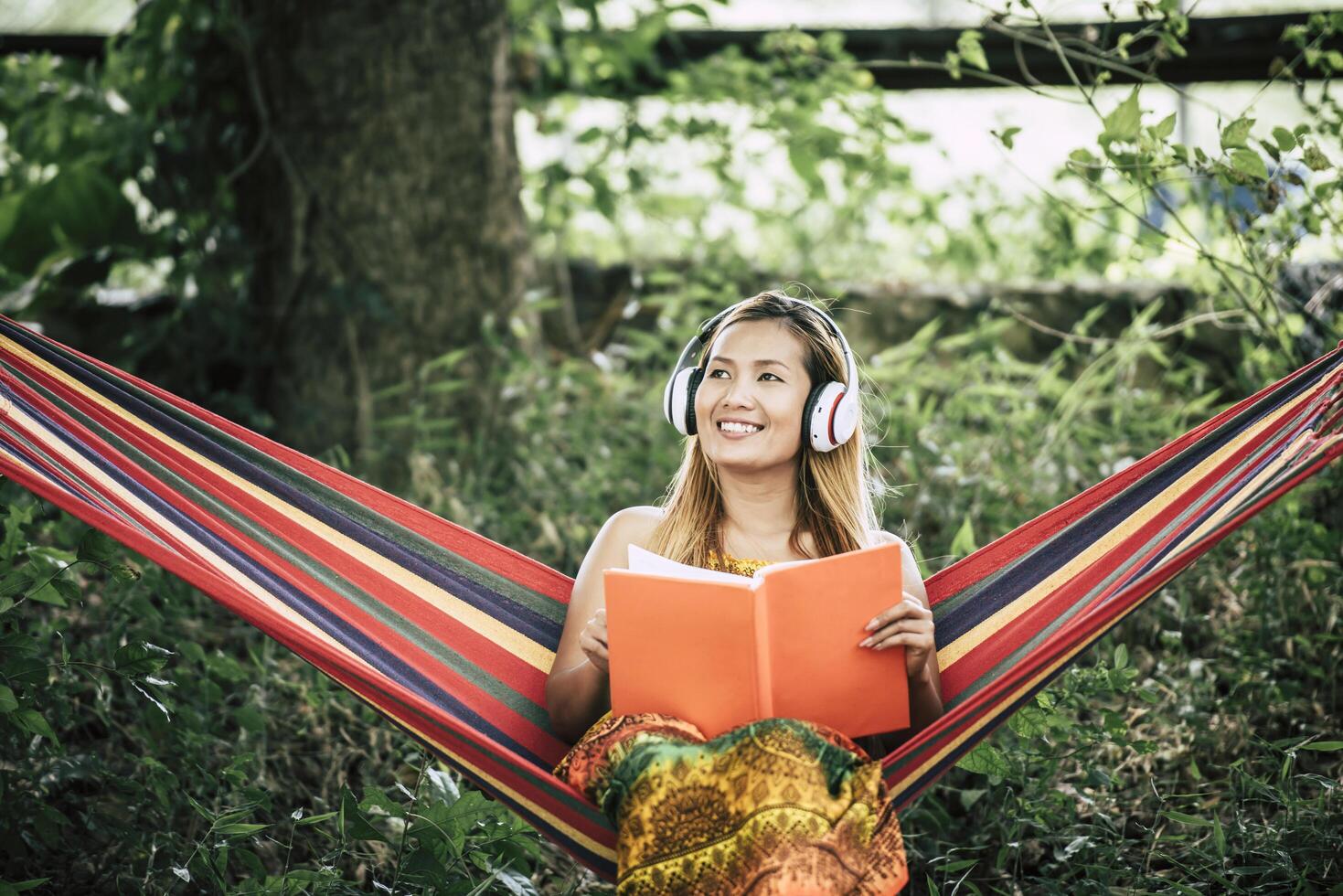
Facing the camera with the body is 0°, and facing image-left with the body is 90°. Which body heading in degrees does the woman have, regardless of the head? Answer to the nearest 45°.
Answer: approximately 0°

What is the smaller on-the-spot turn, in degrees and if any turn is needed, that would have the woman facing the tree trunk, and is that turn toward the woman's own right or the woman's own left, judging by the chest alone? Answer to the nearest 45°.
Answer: approximately 135° to the woman's own right
